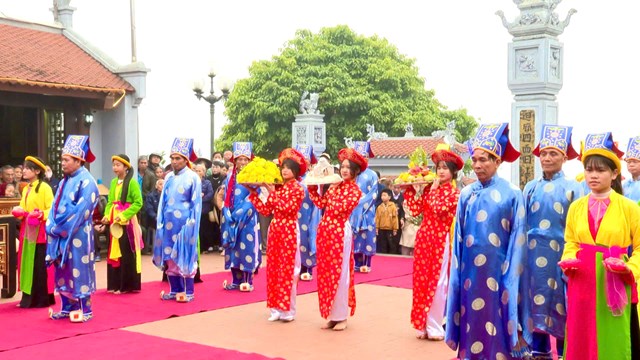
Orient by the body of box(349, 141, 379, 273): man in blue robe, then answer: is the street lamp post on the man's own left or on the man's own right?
on the man's own right

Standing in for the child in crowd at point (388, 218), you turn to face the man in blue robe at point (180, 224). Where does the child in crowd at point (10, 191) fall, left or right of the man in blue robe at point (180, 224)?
right

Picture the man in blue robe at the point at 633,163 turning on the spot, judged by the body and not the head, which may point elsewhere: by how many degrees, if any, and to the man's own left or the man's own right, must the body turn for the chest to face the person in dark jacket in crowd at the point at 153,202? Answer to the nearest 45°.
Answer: approximately 45° to the man's own right

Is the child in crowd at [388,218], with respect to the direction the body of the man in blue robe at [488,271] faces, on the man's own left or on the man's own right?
on the man's own right

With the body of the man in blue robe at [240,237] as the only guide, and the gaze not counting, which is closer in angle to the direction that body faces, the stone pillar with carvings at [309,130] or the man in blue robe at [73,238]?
the man in blue robe

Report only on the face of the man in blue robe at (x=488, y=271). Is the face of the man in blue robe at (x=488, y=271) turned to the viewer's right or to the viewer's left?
to the viewer's left

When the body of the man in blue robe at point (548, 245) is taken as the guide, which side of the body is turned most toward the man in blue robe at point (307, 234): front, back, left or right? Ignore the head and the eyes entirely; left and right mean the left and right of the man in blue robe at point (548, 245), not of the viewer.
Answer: right

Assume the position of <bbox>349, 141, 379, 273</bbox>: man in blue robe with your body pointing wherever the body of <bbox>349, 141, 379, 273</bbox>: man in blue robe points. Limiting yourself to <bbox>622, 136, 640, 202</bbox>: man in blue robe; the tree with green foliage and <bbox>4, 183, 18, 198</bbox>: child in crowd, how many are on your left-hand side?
1
